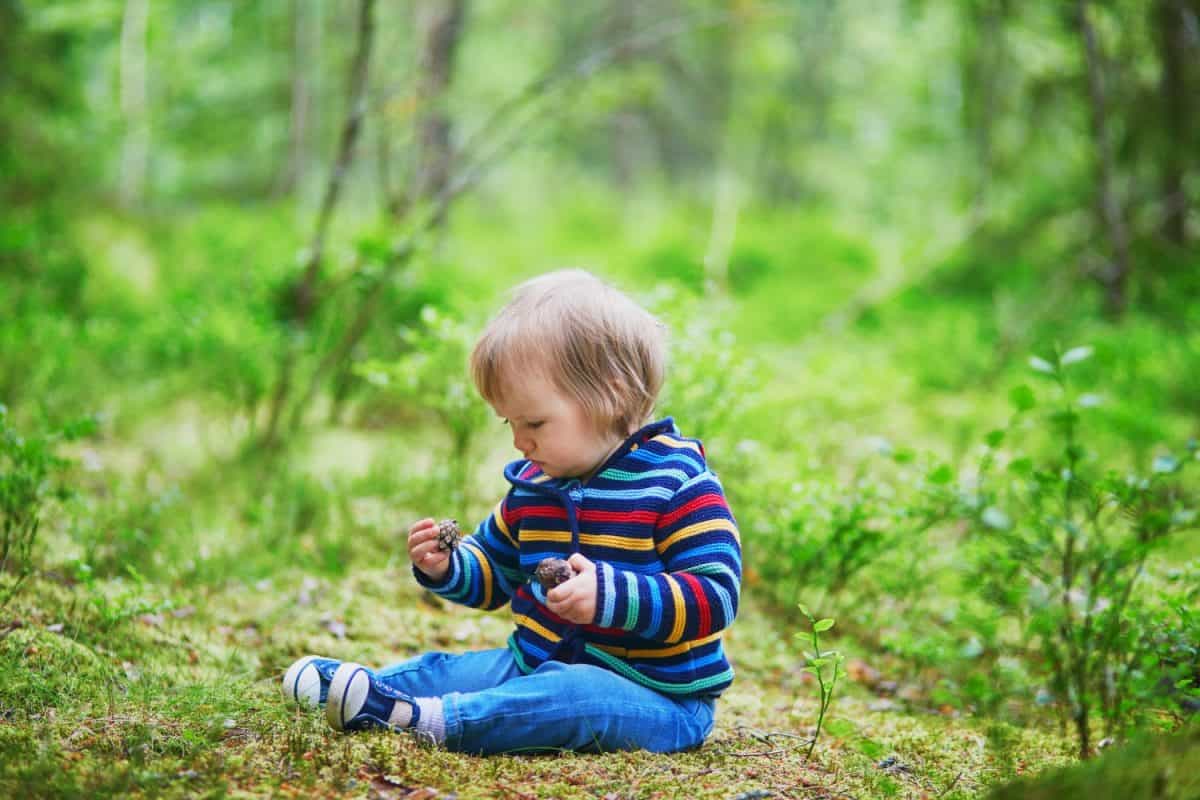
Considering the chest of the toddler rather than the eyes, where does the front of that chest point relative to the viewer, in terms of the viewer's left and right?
facing the viewer and to the left of the viewer

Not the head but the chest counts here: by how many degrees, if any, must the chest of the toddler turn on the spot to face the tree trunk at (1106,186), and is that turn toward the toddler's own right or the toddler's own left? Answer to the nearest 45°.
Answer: approximately 180°

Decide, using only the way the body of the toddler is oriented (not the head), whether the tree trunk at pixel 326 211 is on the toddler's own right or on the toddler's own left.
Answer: on the toddler's own right

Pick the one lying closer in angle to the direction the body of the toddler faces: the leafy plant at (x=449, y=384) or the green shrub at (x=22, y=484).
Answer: the green shrub

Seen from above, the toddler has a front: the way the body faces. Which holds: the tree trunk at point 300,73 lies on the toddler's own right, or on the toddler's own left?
on the toddler's own right

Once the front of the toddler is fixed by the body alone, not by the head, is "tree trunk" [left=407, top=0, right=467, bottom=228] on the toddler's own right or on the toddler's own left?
on the toddler's own right

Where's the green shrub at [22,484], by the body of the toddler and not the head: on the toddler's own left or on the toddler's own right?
on the toddler's own right

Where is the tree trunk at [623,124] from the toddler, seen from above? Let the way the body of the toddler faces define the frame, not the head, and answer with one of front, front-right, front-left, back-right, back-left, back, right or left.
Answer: back-right

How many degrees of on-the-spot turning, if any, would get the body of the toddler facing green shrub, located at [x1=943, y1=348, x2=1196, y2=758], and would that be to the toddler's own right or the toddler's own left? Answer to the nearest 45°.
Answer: approximately 135° to the toddler's own left
